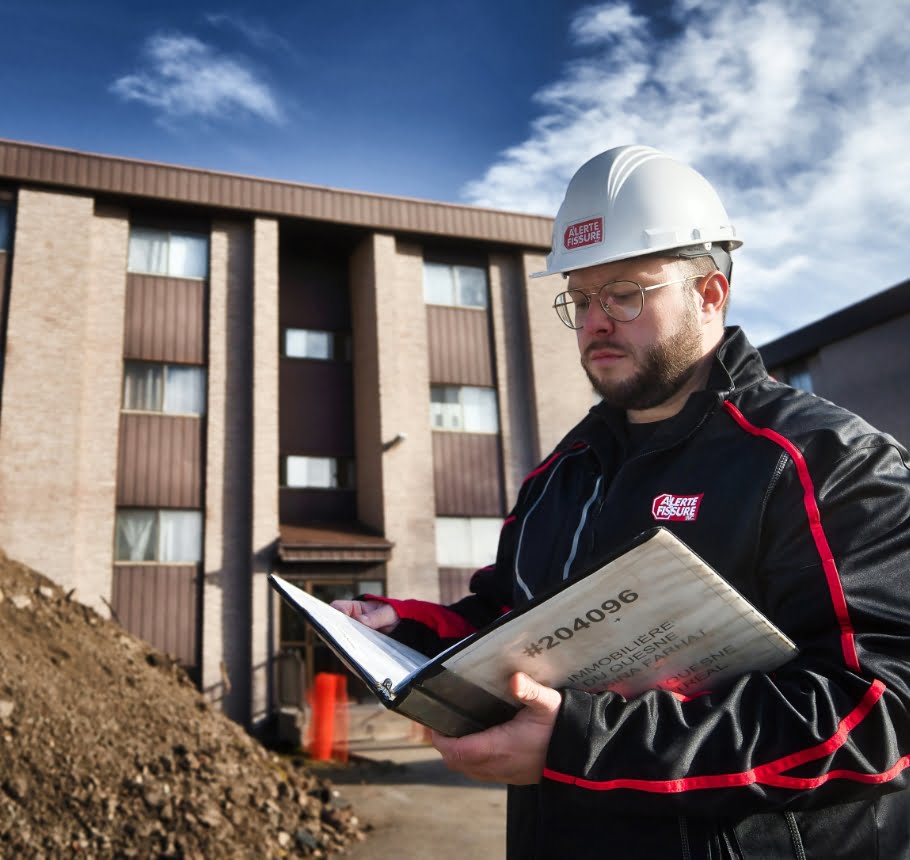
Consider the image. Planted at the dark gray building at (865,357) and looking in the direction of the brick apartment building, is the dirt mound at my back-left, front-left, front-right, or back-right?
front-left

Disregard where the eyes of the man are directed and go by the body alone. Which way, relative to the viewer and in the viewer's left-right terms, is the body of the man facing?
facing the viewer and to the left of the viewer

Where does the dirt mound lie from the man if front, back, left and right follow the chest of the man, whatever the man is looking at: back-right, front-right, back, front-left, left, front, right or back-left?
right

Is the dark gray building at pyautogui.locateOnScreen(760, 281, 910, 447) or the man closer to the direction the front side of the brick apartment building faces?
the man

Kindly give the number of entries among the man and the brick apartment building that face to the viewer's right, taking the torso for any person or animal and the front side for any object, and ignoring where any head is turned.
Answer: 0

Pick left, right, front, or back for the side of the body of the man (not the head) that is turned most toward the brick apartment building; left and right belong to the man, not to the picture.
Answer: right

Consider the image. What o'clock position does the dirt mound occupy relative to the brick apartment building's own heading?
The dirt mound is roughly at 12 o'clock from the brick apartment building.

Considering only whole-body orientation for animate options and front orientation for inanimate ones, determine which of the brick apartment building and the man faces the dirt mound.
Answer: the brick apartment building

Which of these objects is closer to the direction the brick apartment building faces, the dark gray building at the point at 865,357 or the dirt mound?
the dirt mound

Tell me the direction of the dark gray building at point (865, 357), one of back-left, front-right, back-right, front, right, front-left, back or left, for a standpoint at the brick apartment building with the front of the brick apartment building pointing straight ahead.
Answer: left

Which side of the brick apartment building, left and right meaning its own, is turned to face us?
front

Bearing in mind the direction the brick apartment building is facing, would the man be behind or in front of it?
in front

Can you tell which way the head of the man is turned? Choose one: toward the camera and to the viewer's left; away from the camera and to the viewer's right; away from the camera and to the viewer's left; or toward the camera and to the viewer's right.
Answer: toward the camera and to the viewer's left

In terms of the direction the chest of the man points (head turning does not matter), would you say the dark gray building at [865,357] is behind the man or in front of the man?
behind

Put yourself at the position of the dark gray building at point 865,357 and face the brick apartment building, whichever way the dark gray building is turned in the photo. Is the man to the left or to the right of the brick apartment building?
left
